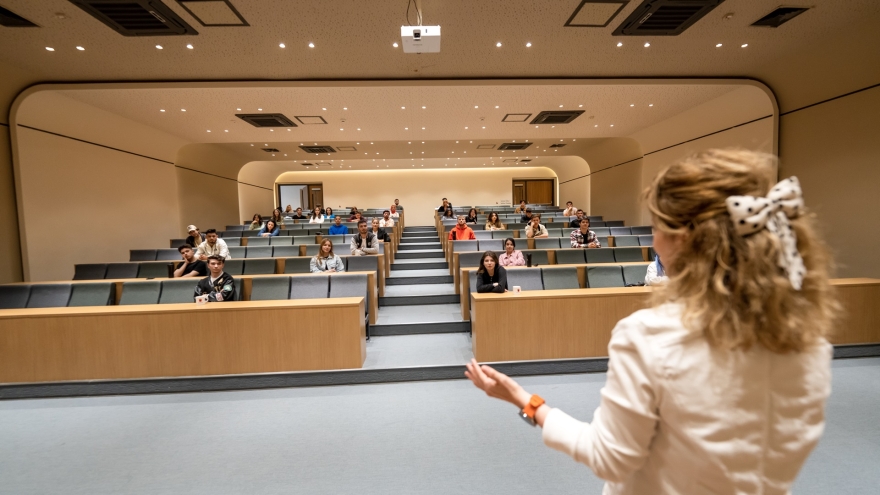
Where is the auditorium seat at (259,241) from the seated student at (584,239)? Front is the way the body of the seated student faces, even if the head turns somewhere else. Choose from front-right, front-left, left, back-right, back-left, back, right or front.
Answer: right

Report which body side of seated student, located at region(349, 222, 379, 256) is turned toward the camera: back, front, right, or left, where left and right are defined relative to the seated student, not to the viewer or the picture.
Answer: front

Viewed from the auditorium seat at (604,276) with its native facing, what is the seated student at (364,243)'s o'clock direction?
The seated student is roughly at 3 o'clock from the auditorium seat.

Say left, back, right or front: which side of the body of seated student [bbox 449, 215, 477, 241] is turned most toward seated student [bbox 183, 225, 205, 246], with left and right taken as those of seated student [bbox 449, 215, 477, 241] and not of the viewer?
right

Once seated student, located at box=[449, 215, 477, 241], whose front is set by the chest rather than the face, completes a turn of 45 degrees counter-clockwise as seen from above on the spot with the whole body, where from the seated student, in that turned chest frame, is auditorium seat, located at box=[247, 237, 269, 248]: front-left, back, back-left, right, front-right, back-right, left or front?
back-right

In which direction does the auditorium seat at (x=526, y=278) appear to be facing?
toward the camera

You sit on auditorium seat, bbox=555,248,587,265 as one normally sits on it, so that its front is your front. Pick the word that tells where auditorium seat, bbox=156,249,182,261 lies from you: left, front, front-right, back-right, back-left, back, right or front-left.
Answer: right

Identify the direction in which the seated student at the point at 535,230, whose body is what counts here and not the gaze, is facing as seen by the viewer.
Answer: toward the camera

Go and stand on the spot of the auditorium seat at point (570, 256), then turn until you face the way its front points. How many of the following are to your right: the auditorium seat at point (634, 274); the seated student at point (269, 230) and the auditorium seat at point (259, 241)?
2

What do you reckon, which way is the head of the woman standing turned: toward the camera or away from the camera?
away from the camera

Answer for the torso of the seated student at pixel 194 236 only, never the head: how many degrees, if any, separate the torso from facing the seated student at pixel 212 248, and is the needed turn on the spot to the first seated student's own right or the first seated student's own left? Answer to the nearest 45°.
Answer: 0° — they already face them

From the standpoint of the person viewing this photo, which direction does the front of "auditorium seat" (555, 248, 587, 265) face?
facing the viewer

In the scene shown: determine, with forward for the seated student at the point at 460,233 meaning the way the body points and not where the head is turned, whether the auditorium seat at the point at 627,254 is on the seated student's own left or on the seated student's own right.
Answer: on the seated student's own left

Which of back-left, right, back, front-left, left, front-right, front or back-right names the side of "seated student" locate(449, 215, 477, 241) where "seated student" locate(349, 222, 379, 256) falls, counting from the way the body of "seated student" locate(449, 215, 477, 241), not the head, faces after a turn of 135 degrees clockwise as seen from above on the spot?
left
